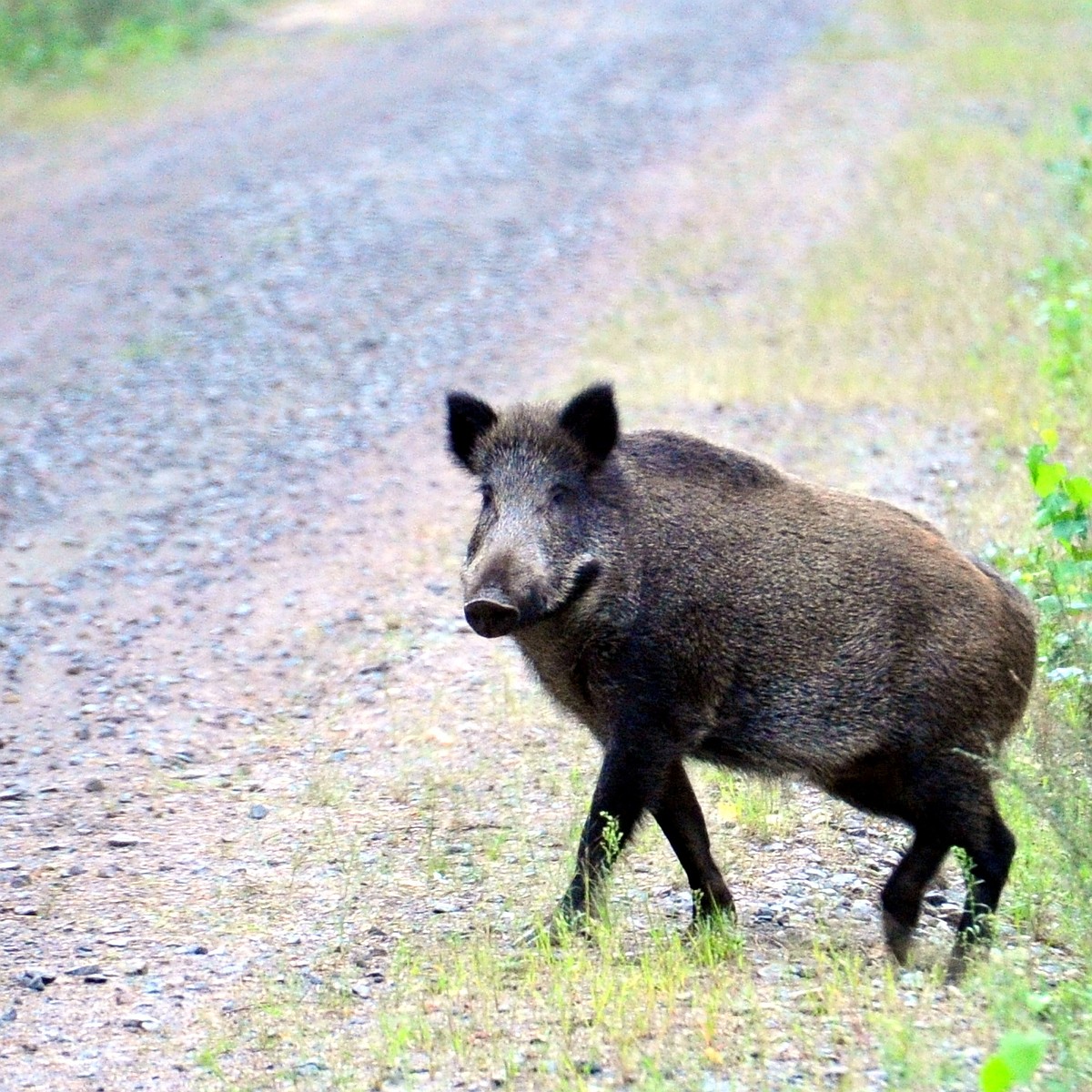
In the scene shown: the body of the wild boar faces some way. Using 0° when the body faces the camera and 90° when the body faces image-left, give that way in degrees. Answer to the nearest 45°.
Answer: approximately 90°

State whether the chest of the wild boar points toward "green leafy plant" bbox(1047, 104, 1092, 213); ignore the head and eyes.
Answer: no

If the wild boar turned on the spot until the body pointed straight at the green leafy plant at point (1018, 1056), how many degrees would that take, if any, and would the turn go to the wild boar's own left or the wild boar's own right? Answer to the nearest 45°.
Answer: approximately 90° to the wild boar's own left

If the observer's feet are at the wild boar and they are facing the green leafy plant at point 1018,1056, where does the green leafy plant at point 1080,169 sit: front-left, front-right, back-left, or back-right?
back-left
